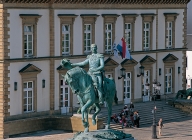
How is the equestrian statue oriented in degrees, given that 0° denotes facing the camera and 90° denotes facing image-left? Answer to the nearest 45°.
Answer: approximately 45°
